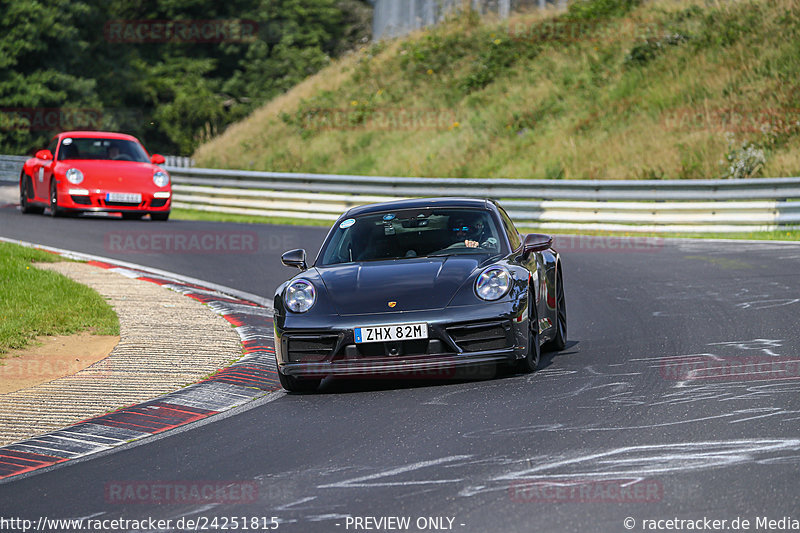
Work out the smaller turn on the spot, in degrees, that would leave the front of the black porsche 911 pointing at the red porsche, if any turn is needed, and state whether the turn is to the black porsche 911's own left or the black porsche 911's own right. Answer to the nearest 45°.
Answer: approximately 135° to the black porsche 911's own right

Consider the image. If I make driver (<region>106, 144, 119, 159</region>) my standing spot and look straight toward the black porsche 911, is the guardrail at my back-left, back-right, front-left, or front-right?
front-left

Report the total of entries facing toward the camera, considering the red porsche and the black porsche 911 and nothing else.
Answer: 2

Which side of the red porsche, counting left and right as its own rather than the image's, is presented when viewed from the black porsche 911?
front

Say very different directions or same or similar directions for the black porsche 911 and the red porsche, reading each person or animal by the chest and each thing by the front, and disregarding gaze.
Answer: same or similar directions

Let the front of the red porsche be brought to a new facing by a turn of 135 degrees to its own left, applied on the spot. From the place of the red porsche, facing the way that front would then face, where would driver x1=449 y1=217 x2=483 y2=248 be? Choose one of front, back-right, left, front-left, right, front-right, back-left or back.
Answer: back-right

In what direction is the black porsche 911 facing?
toward the camera

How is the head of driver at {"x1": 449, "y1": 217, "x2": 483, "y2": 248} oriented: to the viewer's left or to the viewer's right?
to the viewer's left
